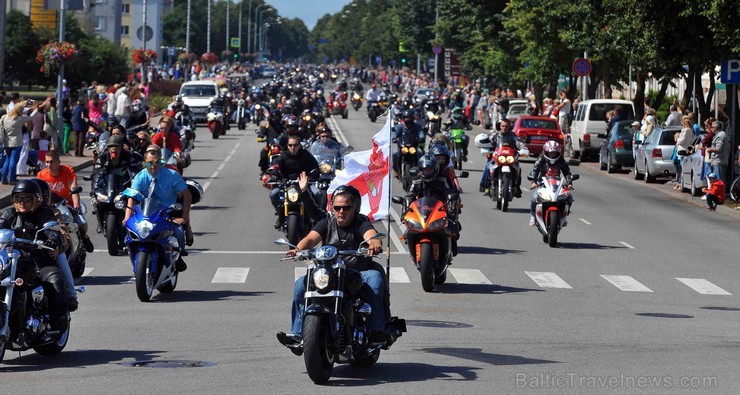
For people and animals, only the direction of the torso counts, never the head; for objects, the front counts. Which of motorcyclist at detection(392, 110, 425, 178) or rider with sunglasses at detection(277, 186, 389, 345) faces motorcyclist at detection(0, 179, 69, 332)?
motorcyclist at detection(392, 110, 425, 178)

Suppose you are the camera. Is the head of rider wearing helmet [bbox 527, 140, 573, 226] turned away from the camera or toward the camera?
toward the camera

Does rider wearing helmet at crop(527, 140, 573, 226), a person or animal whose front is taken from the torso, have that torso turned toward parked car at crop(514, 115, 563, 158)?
no

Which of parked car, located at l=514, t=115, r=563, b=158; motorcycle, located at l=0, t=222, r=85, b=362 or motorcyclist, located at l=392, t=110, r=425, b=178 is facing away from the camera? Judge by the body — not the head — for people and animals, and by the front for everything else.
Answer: the parked car

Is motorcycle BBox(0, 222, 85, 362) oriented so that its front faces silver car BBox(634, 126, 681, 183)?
no

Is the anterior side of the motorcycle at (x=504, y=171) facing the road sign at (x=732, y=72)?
no

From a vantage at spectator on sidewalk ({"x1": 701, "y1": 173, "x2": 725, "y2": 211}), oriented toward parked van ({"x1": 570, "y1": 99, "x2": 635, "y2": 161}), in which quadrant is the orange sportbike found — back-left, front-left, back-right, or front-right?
back-left

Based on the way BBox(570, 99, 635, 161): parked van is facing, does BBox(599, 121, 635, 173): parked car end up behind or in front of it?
behind

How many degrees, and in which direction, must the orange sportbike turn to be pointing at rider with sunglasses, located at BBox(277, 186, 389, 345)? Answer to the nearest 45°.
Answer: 0° — it already faces them

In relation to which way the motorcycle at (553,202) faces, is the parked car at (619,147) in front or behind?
behind

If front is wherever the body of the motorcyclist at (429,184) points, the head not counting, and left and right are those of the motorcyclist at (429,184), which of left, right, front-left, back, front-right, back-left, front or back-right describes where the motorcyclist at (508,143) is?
back

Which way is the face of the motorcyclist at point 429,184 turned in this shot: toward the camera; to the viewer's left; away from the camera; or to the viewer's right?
toward the camera

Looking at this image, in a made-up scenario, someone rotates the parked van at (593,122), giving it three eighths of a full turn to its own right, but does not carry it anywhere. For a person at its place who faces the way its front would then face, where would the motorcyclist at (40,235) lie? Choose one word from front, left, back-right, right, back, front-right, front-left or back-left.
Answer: front-right

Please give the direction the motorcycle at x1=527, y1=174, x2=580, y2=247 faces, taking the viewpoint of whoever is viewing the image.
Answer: facing the viewer

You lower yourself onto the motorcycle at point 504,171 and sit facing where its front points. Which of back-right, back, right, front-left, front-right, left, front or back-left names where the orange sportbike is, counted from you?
front

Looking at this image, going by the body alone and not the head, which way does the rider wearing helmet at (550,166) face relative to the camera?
toward the camera

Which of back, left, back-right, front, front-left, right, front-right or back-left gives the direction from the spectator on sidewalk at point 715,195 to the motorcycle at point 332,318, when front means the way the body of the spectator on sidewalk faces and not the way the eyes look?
left

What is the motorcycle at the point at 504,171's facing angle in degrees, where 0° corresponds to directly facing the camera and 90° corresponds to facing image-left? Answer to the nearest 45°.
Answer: approximately 0°

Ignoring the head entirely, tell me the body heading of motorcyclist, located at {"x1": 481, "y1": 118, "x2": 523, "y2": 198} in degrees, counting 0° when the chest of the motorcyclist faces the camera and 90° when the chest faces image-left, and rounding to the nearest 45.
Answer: approximately 0°

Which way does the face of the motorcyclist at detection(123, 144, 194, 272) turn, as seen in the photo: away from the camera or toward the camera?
toward the camera

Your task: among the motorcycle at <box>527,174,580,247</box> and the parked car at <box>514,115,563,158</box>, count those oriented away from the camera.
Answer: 1

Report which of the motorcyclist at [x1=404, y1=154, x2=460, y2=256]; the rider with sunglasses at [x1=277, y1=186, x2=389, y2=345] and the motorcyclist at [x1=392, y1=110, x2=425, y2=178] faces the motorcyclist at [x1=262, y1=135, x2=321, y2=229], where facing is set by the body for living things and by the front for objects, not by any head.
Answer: the motorcyclist at [x1=392, y1=110, x2=425, y2=178]
